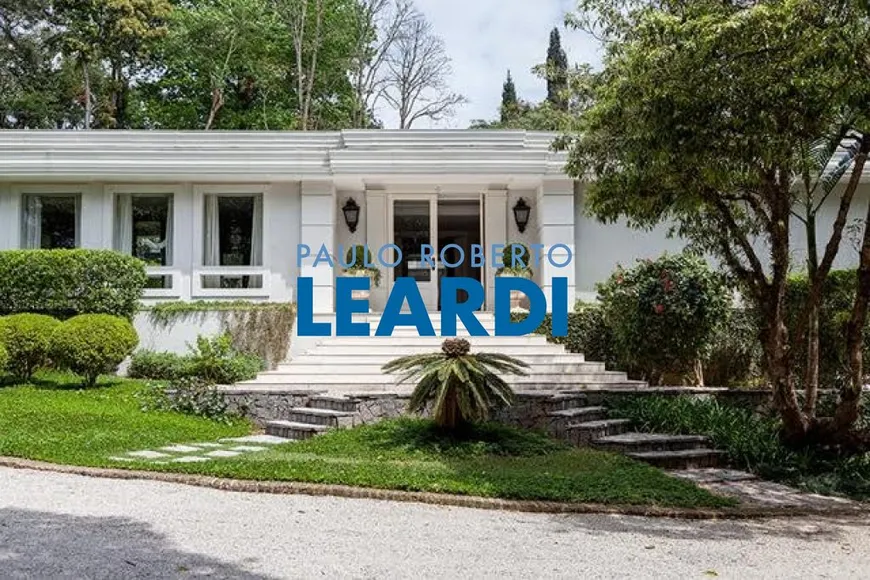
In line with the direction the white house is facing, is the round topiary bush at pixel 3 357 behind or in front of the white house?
in front

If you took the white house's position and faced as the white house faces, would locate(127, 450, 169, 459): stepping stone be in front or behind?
in front

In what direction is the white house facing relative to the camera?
toward the camera

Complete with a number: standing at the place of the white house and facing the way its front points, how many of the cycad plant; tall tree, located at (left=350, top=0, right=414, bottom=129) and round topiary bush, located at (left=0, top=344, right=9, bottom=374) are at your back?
1

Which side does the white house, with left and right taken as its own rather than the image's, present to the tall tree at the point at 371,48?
back

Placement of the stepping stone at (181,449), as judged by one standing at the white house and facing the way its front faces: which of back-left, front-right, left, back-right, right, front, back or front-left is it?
front

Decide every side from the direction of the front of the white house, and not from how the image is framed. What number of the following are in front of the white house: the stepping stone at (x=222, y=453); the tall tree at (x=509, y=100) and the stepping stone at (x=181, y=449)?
2

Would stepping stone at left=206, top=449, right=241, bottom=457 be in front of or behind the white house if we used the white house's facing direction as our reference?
in front
